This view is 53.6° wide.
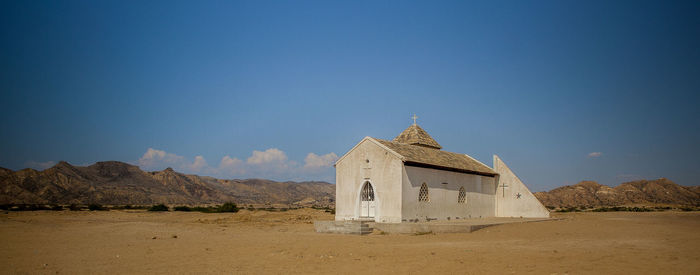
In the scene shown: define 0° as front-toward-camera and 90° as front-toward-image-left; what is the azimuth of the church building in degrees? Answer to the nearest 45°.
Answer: approximately 45°
